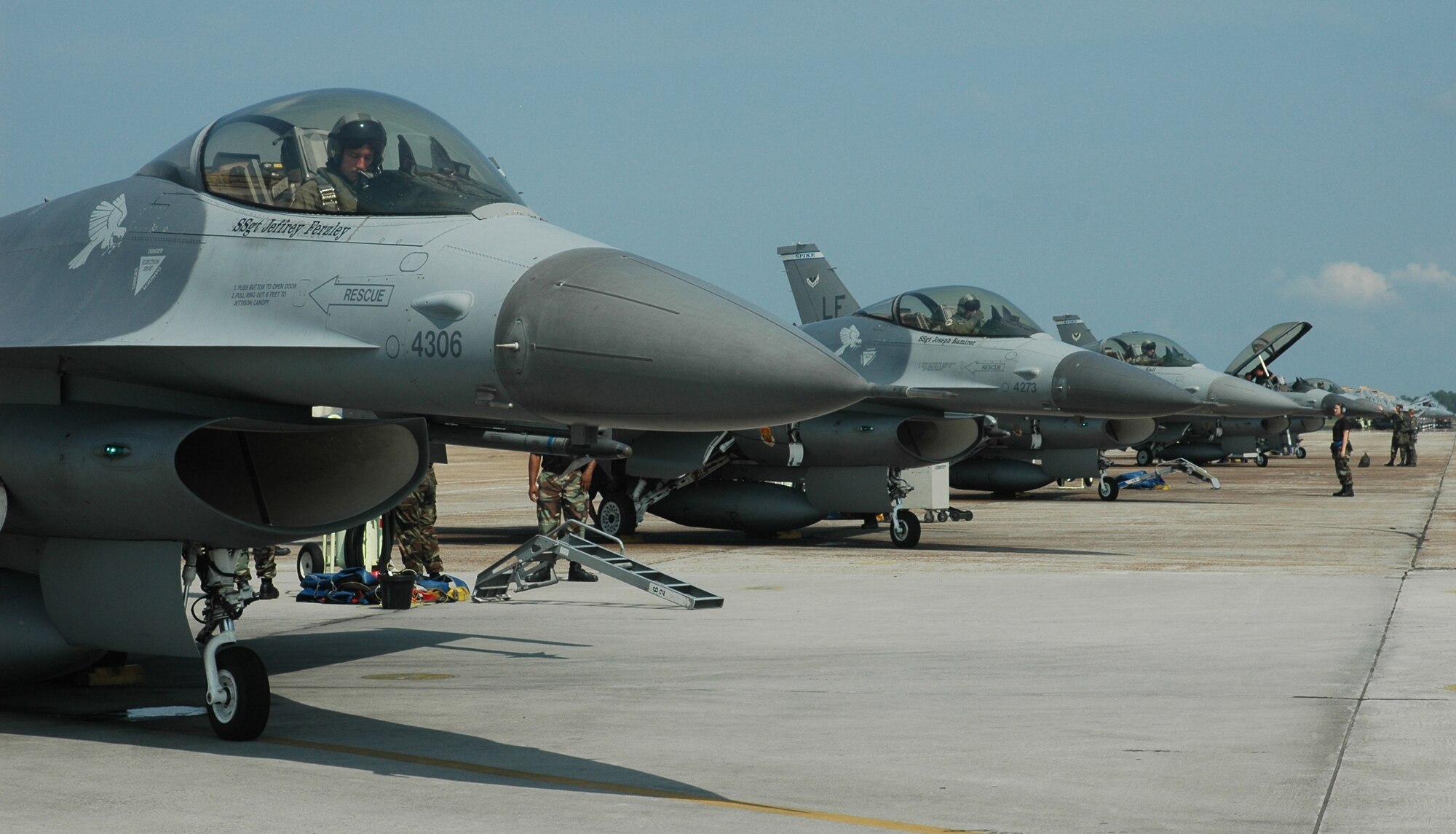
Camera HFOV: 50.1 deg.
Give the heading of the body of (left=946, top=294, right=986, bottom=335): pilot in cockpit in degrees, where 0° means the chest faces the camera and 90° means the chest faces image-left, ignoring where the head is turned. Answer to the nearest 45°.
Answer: approximately 315°

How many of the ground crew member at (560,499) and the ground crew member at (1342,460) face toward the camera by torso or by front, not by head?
1

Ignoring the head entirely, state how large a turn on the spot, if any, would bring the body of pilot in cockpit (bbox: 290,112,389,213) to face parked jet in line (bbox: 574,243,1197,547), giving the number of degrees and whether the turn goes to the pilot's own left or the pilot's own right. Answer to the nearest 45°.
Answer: approximately 90° to the pilot's own left

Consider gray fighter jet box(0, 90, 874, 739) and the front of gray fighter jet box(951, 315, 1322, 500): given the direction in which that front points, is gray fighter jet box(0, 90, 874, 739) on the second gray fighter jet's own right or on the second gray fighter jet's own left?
on the second gray fighter jet's own right

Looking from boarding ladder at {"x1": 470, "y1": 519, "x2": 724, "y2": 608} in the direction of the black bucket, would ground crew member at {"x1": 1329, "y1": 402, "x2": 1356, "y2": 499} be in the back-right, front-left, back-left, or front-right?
back-right

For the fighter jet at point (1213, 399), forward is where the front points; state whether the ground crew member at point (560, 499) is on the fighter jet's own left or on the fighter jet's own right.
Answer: on the fighter jet's own right

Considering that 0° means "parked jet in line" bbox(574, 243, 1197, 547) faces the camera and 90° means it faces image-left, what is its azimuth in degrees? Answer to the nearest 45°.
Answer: approximately 315°

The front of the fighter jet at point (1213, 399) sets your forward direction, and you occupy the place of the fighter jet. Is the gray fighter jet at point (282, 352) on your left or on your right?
on your right

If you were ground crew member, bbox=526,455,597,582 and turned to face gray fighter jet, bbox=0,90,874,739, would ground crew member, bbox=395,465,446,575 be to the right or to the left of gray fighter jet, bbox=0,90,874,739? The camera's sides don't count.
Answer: right
